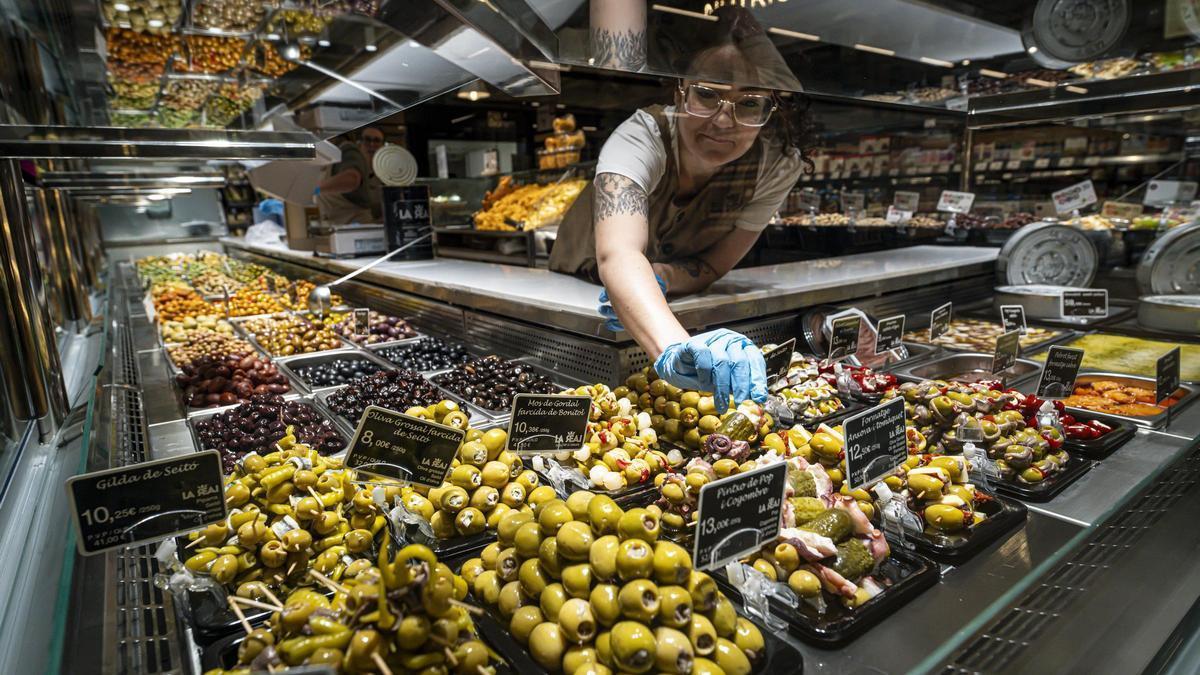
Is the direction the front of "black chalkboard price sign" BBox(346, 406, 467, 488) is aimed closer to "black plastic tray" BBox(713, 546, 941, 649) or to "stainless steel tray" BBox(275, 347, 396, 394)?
the black plastic tray

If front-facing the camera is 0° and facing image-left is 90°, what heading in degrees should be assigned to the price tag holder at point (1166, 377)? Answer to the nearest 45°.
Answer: approximately 315°

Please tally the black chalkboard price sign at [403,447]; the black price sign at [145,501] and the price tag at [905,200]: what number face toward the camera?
3

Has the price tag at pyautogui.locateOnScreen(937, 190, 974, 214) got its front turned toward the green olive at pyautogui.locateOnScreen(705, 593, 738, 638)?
yes

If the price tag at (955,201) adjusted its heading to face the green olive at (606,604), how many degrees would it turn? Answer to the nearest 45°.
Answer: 0° — it already faces it

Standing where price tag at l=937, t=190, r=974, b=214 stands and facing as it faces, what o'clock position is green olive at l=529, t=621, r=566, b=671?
The green olive is roughly at 12 o'clock from the price tag.

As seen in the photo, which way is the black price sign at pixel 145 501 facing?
toward the camera

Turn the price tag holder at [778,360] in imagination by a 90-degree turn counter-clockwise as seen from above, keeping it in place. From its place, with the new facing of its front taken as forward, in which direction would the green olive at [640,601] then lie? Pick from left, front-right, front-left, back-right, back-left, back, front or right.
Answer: back-right

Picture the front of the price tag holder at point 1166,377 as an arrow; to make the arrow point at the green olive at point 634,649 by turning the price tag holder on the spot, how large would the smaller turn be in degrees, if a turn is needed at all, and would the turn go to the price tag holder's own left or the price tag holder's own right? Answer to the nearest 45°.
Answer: approximately 45° to the price tag holder's own right

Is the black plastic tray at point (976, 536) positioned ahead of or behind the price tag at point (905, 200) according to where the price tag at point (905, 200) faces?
ahead

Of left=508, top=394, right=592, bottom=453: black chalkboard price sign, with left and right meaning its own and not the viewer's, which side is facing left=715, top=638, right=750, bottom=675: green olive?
front

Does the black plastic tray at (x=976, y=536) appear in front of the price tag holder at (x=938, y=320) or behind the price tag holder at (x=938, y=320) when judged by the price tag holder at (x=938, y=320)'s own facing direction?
in front

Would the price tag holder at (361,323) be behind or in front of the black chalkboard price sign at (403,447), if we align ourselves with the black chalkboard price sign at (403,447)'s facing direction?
behind

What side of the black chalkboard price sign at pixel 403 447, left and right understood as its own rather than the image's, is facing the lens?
front
